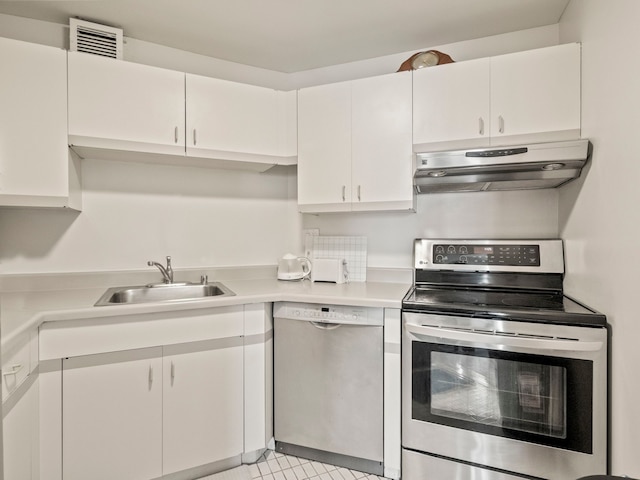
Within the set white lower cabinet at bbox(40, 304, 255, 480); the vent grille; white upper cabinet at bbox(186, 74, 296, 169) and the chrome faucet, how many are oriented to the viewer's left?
1

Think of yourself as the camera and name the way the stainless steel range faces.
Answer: facing the viewer and to the left of the viewer

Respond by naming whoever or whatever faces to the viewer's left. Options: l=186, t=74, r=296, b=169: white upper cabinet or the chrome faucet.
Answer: the chrome faucet

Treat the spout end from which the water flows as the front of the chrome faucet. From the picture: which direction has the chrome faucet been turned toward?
to the viewer's left

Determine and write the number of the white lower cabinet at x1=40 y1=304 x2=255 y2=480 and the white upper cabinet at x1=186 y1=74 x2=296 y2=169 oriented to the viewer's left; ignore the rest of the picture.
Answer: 0

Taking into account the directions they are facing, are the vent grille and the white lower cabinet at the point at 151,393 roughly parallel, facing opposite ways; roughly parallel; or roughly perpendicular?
roughly parallel

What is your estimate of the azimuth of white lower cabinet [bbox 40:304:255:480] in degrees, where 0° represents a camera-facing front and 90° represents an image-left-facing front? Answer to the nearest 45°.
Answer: approximately 315°

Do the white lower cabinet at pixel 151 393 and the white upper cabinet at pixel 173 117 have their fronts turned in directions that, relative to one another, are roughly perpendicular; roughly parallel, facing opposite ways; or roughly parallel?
roughly parallel

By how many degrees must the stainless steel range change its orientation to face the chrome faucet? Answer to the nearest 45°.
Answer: approximately 45° to its right

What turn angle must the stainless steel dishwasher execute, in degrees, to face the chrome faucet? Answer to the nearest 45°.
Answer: approximately 45° to its right

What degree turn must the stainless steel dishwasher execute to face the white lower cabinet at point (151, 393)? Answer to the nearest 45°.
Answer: approximately 45° to its right
